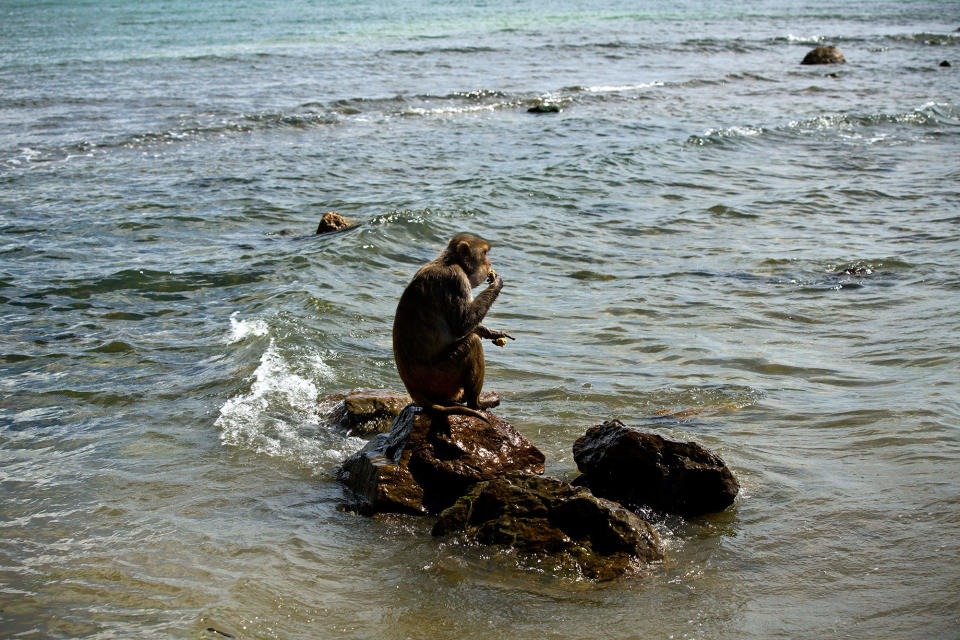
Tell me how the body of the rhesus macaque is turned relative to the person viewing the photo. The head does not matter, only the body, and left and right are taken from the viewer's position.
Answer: facing to the right of the viewer

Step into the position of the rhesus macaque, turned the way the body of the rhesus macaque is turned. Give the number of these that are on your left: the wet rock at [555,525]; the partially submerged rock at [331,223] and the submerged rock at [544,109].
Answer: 2

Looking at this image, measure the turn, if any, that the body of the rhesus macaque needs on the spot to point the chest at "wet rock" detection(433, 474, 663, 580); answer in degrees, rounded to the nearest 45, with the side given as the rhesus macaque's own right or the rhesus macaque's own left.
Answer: approximately 45° to the rhesus macaque's own right

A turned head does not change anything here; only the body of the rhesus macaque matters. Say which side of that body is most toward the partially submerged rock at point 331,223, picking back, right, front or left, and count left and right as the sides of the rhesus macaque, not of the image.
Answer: left

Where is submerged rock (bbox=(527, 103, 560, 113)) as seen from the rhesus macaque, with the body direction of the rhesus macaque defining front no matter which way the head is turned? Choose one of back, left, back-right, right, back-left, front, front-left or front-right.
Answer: left
